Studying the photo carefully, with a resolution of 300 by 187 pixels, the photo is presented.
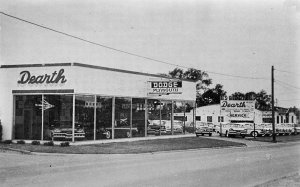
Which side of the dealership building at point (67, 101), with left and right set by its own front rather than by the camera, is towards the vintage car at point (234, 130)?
left

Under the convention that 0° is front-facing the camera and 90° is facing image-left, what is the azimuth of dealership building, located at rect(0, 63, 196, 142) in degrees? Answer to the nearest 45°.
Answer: approximately 315°

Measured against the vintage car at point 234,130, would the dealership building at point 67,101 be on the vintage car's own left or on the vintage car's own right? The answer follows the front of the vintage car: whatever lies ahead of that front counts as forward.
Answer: on the vintage car's own right

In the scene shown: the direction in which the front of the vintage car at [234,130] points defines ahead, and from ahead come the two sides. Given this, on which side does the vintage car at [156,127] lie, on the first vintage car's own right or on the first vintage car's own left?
on the first vintage car's own right

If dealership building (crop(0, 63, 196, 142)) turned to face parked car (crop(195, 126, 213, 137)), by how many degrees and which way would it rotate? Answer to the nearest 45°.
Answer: approximately 90° to its left

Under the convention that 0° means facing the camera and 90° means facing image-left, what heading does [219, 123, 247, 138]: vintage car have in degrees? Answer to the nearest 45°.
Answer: approximately 315°

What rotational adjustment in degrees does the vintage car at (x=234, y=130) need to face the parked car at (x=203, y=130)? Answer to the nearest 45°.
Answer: approximately 135° to its right
